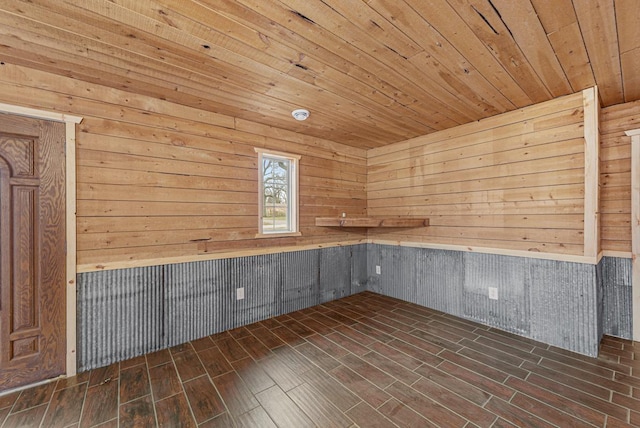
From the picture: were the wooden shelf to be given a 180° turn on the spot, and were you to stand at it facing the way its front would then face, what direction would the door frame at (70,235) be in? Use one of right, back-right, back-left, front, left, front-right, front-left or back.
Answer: back-left

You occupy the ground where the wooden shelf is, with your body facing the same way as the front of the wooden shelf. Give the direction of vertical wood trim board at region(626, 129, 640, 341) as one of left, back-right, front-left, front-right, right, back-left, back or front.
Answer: left

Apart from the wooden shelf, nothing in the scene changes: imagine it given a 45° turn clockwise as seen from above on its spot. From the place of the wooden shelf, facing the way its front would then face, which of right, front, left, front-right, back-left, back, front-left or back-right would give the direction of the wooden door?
front

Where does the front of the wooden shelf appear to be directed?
toward the camera

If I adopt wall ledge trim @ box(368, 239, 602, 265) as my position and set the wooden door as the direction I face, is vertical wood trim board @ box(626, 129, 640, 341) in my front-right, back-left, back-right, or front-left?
back-left

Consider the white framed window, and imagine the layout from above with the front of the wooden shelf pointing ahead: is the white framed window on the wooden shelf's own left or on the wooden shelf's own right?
on the wooden shelf's own right

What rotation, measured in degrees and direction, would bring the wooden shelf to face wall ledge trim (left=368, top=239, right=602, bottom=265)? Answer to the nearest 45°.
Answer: approximately 90° to its left

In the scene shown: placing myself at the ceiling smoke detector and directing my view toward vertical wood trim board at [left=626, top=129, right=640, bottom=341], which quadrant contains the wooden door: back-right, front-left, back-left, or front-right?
back-right
